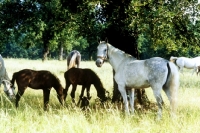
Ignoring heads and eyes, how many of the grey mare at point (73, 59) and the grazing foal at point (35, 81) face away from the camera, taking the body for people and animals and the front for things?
1

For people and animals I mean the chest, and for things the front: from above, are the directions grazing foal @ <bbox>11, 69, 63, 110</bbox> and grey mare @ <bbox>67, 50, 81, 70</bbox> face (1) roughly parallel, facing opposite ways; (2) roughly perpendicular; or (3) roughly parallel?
roughly perpendicular

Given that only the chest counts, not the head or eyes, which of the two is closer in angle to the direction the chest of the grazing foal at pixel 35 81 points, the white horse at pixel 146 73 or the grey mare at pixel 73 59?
the white horse

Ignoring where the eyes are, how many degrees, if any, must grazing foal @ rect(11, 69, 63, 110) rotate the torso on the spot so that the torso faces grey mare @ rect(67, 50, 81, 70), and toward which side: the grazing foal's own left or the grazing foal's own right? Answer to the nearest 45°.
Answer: approximately 90° to the grazing foal's own left

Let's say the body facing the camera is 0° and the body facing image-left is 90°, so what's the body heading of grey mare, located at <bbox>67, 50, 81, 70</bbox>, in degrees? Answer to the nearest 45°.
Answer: approximately 180°

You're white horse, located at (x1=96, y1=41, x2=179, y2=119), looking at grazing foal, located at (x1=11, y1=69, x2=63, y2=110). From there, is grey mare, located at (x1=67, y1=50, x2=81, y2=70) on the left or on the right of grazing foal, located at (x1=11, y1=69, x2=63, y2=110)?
right

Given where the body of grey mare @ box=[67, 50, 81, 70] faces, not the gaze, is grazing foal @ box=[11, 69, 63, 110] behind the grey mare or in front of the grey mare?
behind

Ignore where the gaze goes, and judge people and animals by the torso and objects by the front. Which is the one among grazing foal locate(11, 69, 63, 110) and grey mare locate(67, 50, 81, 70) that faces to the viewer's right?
the grazing foal

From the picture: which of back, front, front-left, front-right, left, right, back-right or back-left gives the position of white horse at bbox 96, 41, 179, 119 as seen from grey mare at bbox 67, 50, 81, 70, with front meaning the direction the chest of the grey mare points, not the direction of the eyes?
back

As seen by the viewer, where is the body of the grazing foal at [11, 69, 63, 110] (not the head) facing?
to the viewer's right
